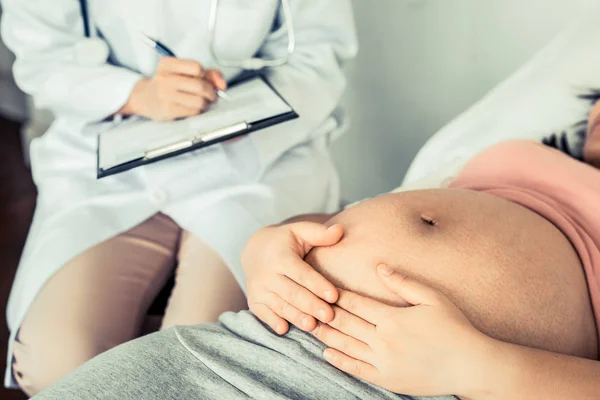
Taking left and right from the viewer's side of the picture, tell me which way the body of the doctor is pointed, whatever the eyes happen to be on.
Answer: facing the viewer
